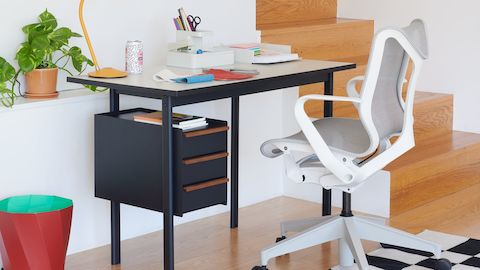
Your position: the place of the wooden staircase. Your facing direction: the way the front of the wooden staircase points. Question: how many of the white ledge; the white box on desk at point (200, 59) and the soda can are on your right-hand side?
3

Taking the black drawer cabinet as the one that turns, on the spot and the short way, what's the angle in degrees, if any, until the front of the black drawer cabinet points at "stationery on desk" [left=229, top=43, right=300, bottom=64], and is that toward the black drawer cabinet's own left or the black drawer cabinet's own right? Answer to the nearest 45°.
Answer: approximately 90° to the black drawer cabinet's own left

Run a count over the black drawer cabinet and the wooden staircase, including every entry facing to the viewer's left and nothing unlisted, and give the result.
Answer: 0

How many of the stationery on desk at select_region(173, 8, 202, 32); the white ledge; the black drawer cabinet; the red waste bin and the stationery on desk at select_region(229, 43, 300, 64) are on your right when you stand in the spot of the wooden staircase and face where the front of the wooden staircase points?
5

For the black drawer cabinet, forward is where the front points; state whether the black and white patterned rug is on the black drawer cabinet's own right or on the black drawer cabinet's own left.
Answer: on the black drawer cabinet's own left

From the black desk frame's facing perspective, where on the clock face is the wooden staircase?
The wooden staircase is roughly at 9 o'clock from the black desk frame.

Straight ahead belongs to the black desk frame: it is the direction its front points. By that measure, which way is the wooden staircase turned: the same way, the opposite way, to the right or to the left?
the same way

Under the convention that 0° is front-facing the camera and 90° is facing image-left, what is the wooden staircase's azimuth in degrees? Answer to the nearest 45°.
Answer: approximately 315°

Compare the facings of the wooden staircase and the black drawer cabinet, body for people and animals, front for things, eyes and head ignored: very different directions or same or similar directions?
same or similar directions

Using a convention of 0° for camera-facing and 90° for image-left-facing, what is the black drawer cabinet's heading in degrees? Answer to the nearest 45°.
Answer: approximately 315°

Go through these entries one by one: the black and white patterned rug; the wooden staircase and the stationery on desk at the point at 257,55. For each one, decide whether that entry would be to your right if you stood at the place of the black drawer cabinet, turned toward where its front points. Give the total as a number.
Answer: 0

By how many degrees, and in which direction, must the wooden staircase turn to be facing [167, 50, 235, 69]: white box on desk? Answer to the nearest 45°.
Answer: approximately 90° to its right

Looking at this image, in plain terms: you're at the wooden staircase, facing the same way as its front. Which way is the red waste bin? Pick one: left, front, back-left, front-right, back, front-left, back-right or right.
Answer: right

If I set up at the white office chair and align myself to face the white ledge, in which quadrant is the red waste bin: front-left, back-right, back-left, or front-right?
front-left

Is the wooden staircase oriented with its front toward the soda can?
no

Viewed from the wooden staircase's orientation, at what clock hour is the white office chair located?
The white office chair is roughly at 2 o'clock from the wooden staircase.

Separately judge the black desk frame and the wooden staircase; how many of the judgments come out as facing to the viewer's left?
0

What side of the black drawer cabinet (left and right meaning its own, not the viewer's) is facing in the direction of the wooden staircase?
left
